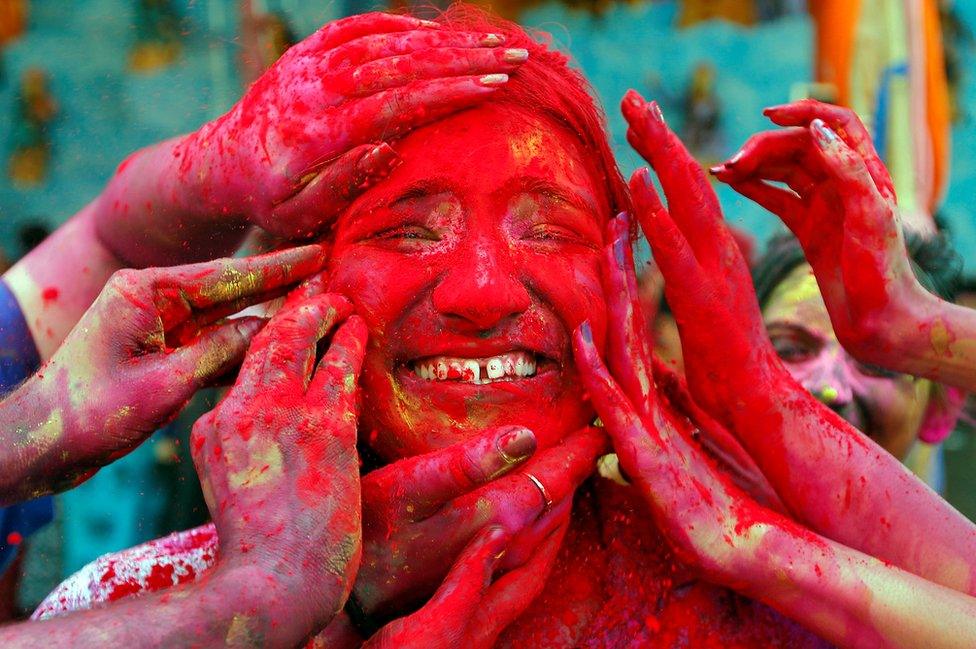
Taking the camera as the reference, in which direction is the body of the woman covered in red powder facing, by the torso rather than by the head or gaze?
toward the camera
